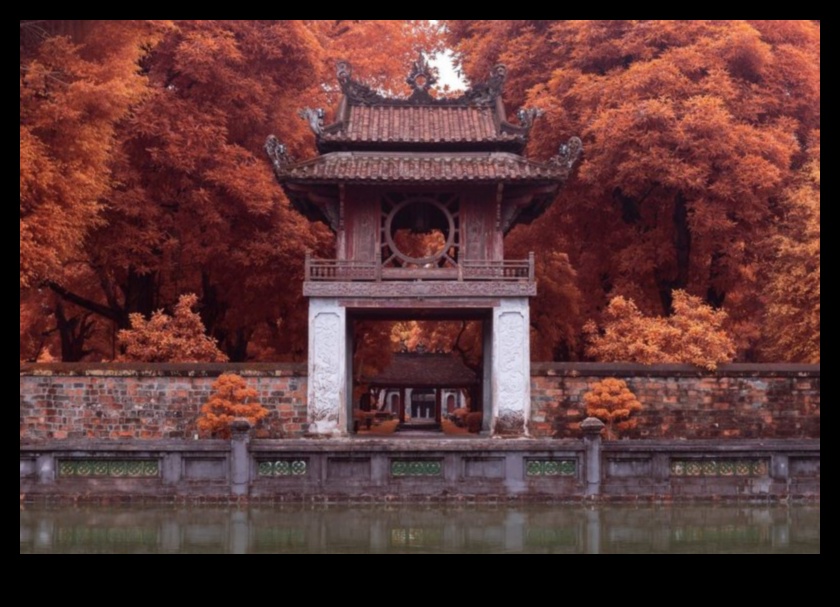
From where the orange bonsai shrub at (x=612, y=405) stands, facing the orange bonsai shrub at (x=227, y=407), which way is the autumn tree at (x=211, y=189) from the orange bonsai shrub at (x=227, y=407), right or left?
right

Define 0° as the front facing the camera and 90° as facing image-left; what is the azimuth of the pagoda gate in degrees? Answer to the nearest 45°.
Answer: approximately 0°

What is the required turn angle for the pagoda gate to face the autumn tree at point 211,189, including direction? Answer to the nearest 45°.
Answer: approximately 135° to its right

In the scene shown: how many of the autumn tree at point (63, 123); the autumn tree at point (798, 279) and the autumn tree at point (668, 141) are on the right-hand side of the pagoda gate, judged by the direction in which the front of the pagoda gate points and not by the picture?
1

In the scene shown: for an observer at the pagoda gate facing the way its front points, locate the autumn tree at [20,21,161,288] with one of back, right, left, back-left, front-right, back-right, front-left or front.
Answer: right

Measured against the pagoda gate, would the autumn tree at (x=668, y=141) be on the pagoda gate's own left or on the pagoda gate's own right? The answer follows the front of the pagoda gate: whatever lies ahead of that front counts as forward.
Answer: on the pagoda gate's own left
